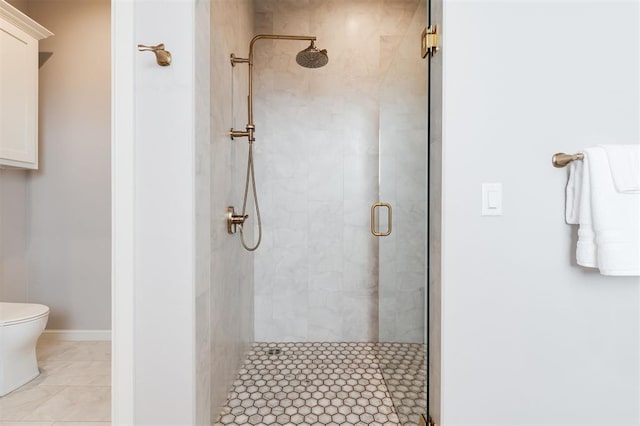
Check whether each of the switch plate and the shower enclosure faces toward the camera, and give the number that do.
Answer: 2

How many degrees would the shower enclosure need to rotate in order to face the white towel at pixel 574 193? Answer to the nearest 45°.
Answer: approximately 45° to its left

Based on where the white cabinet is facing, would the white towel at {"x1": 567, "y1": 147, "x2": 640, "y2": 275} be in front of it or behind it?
in front

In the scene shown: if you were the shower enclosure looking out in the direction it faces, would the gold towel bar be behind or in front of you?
in front

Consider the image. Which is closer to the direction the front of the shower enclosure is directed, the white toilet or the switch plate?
the switch plate

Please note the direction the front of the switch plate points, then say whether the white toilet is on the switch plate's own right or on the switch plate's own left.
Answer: on the switch plate's own right
